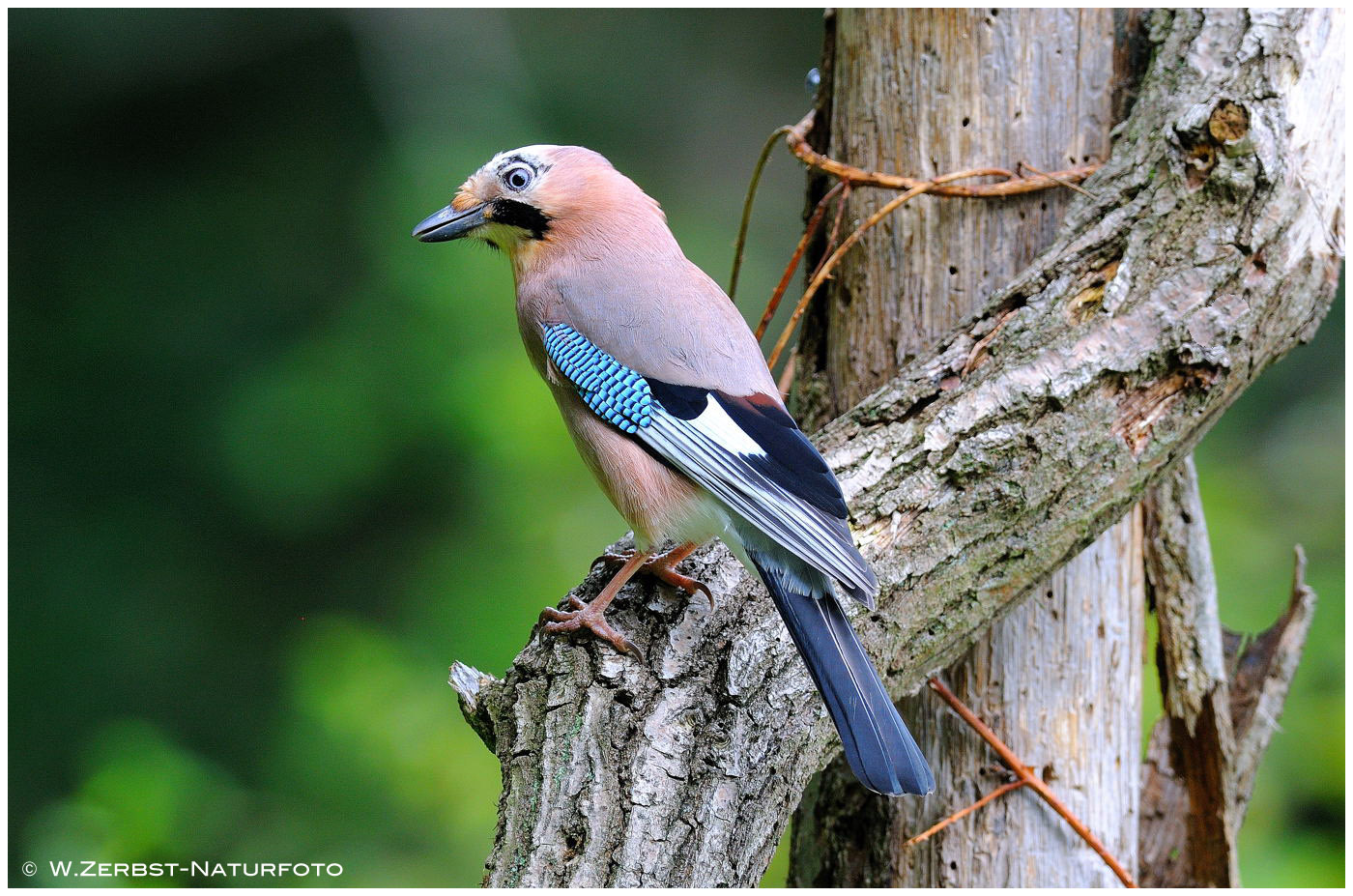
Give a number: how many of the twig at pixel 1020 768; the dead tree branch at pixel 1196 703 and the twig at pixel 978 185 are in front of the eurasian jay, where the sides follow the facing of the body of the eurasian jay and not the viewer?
0

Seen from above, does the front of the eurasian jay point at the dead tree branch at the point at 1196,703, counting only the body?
no

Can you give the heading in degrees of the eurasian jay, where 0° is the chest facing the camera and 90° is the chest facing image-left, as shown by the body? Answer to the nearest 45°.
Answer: approximately 90°

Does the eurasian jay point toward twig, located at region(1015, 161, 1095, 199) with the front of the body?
no

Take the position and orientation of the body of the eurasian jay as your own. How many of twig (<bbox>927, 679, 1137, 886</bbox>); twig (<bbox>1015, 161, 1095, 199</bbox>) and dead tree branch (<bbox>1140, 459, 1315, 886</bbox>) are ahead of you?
0
